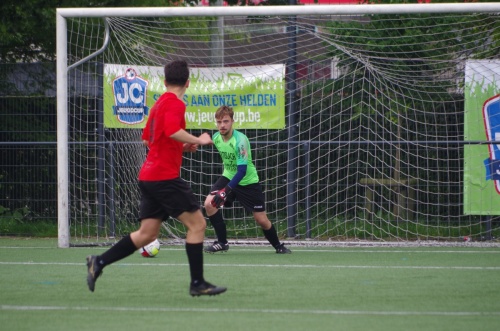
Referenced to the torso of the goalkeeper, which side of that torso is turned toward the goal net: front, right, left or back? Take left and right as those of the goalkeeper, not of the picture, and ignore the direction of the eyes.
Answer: back

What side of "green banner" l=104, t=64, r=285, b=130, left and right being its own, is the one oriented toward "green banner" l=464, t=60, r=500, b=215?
left

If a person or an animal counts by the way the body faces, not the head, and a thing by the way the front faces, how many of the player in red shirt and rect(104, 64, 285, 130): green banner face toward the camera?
1

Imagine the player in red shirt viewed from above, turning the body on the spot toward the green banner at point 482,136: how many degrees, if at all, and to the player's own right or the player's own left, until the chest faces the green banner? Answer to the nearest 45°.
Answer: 0° — they already face it

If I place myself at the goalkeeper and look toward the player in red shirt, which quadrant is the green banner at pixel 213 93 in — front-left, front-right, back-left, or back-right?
back-right

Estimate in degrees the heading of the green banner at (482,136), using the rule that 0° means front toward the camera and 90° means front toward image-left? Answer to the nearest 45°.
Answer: approximately 0°

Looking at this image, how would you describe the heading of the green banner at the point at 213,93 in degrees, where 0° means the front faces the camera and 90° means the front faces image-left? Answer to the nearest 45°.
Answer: approximately 0°

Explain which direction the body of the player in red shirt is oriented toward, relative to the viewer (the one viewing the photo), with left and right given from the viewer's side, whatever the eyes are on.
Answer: facing away from the viewer and to the right of the viewer
